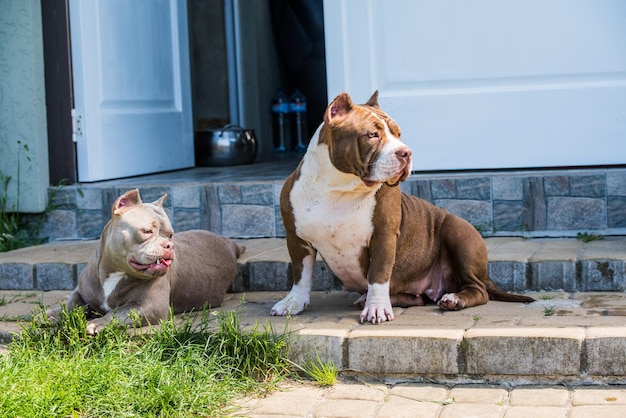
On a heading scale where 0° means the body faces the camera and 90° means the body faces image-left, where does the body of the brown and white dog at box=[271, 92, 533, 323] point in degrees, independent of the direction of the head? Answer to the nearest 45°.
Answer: approximately 45°

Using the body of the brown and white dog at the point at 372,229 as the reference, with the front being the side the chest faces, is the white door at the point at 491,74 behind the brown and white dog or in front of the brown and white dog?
behind

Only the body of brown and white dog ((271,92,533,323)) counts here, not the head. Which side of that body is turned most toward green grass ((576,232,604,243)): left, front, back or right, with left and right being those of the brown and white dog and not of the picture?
back
